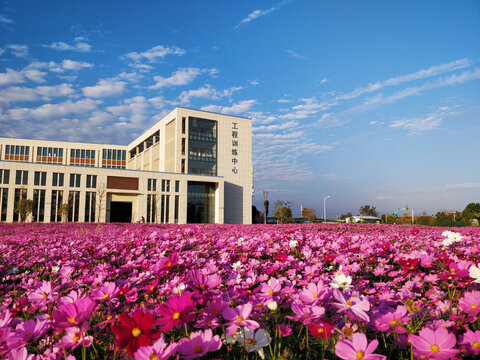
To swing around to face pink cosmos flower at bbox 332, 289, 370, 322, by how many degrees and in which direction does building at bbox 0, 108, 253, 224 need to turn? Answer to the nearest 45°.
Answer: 0° — it already faces it

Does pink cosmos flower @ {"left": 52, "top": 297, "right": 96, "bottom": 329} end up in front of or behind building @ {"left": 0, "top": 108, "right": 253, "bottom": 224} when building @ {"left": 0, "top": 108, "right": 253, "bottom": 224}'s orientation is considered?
in front

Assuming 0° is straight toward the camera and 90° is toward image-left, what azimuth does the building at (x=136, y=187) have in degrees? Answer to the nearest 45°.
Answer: approximately 0°

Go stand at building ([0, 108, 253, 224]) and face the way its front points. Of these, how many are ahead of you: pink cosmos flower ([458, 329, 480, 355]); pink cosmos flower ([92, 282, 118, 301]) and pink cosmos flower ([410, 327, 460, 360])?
3

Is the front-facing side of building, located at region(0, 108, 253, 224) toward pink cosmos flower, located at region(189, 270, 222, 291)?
yes

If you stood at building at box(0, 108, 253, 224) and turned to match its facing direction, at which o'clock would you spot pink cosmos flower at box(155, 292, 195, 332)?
The pink cosmos flower is roughly at 12 o'clock from the building.

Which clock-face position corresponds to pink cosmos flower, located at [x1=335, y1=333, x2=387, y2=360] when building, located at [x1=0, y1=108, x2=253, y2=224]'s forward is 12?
The pink cosmos flower is roughly at 12 o'clock from the building.

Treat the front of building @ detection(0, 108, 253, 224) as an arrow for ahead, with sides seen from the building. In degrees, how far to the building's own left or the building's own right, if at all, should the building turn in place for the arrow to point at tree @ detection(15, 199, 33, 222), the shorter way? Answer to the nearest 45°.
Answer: approximately 45° to the building's own right

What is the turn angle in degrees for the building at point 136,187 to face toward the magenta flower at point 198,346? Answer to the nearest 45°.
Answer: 0° — it already faces it

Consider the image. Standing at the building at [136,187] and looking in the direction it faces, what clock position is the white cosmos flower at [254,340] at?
The white cosmos flower is roughly at 12 o'clock from the building.

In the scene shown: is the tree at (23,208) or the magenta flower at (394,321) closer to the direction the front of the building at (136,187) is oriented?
the magenta flower

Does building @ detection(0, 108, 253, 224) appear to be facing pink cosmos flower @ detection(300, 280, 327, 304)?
yes

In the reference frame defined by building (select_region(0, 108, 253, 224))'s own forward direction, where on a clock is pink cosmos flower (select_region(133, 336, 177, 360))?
The pink cosmos flower is roughly at 12 o'clock from the building.

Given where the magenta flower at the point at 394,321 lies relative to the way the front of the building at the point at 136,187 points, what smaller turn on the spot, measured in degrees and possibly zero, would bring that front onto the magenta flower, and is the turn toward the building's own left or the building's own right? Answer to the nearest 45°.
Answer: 0° — it already faces it

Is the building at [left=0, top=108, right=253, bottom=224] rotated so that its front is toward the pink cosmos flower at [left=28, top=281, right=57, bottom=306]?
yes

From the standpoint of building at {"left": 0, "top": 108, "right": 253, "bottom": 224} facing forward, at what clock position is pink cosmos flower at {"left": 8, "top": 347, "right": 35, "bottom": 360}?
The pink cosmos flower is roughly at 12 o'clock from the building.
